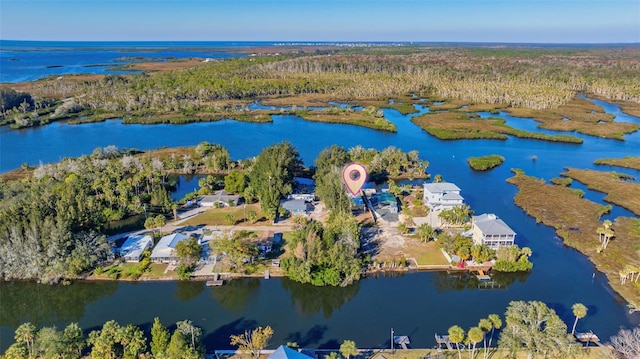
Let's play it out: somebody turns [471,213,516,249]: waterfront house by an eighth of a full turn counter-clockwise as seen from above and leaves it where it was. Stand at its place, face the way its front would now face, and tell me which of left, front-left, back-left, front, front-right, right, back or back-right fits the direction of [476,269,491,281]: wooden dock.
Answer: front-right

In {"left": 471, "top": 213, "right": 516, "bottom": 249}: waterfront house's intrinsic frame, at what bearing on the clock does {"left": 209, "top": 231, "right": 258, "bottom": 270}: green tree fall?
The green tree is roughly at 2 o'clock from the waterfront house.

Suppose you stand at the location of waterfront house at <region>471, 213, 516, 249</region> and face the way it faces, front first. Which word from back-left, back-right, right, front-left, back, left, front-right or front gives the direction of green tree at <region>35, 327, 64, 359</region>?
front-right

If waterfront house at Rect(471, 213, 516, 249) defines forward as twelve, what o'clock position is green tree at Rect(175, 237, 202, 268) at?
The green tree is roughly at 2 o'clock from the waterfront house.

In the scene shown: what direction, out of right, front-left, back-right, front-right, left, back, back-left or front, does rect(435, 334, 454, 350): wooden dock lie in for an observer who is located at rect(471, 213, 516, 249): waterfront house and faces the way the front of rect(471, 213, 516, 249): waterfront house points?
front

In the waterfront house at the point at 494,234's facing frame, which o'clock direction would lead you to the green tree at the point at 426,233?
The green tree is roughly at 3 o'clock from the waterfront house.

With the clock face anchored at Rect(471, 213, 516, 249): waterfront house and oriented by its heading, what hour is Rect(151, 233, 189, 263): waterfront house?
Rect(151, 233, 189, 263): waterfront house is roughly at 2 o'clock from Rect(471, 213, 516, 249): waterfront house.

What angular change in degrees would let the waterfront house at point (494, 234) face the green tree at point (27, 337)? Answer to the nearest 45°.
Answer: approximately 45° to its right

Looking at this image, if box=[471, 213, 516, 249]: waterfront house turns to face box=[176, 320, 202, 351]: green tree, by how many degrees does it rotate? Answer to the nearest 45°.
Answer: approximately 45° to its right

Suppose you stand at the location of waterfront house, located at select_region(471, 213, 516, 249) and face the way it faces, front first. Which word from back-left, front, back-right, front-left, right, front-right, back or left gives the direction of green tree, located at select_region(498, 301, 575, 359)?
front

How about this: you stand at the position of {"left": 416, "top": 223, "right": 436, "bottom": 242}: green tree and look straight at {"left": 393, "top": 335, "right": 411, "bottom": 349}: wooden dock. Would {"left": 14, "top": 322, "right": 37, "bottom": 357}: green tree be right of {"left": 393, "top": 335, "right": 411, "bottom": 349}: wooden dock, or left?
right

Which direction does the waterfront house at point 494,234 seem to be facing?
toward the camera

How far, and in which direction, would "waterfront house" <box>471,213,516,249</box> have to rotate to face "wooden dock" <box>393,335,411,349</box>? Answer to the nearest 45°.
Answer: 0° — it already faces it

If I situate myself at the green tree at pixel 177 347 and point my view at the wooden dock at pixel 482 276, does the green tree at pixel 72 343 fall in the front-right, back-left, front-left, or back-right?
back-left
